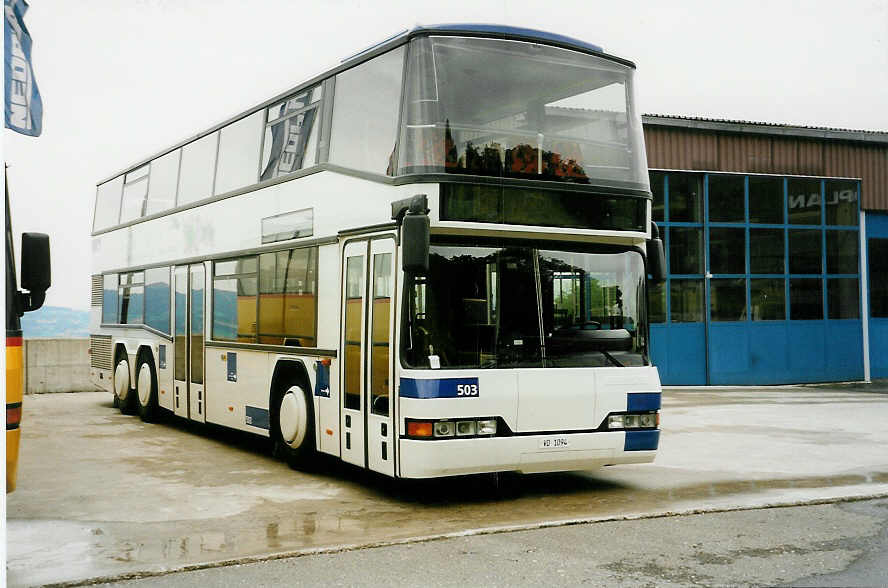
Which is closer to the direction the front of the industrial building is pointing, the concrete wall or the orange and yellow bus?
the orange and yellow bus

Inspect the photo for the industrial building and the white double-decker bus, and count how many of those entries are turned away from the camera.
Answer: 0

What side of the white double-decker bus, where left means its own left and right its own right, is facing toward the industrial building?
left

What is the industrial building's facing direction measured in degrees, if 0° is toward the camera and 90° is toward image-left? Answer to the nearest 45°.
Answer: approximately 0°

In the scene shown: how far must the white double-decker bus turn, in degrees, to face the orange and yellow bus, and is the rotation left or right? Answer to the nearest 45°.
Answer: approximately 90° to its right

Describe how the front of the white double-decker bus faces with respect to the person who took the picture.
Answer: facing the viewer and to the right of the viewer

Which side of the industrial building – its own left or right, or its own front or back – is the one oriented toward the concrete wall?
right

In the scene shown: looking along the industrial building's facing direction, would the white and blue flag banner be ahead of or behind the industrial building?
ahead
